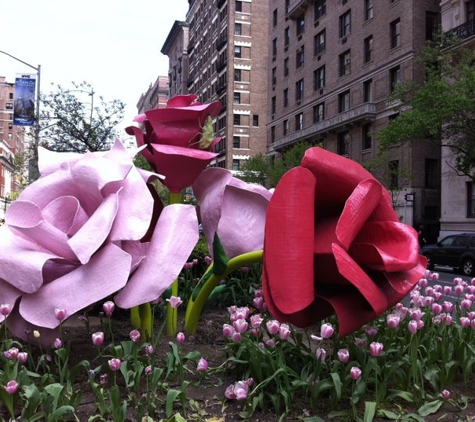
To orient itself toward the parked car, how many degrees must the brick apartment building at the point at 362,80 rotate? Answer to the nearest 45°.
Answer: approximately 45° to its left

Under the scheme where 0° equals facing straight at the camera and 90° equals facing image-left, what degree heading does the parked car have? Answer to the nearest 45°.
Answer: approximately 135°

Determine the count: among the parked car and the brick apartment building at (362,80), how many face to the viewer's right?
0

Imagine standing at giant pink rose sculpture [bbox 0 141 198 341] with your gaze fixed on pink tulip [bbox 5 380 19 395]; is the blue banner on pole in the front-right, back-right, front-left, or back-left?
back-right

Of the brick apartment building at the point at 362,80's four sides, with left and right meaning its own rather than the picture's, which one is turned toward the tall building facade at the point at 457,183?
left

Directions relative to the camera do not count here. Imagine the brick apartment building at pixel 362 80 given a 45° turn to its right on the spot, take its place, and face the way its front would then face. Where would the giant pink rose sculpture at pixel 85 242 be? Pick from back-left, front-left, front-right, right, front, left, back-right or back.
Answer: left

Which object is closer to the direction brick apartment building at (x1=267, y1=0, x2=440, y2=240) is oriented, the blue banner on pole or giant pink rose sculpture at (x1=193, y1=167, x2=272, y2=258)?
the blue banner on pole

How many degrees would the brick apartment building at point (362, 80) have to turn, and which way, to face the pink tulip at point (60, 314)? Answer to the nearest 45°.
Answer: approximately 45° to its left

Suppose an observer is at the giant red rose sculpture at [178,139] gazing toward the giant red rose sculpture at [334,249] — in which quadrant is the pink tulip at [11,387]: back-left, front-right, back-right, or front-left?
front-right

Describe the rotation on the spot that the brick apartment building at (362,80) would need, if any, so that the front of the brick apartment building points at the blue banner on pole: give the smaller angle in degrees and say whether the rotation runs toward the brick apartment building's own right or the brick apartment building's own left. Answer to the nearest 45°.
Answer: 0° — it already faces it

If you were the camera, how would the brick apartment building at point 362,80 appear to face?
facing the viewer and to the left of the viewer

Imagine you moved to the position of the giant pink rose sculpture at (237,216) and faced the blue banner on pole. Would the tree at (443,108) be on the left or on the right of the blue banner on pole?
right

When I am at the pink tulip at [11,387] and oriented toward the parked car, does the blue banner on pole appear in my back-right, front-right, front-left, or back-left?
front-left

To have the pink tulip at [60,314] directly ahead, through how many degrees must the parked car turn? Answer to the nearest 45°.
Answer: approximately 135° to its left
